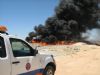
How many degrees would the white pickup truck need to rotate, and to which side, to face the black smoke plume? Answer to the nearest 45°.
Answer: approximately 45° to its left

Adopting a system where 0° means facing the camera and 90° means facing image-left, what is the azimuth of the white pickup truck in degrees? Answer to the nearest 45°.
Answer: approximately 225°
